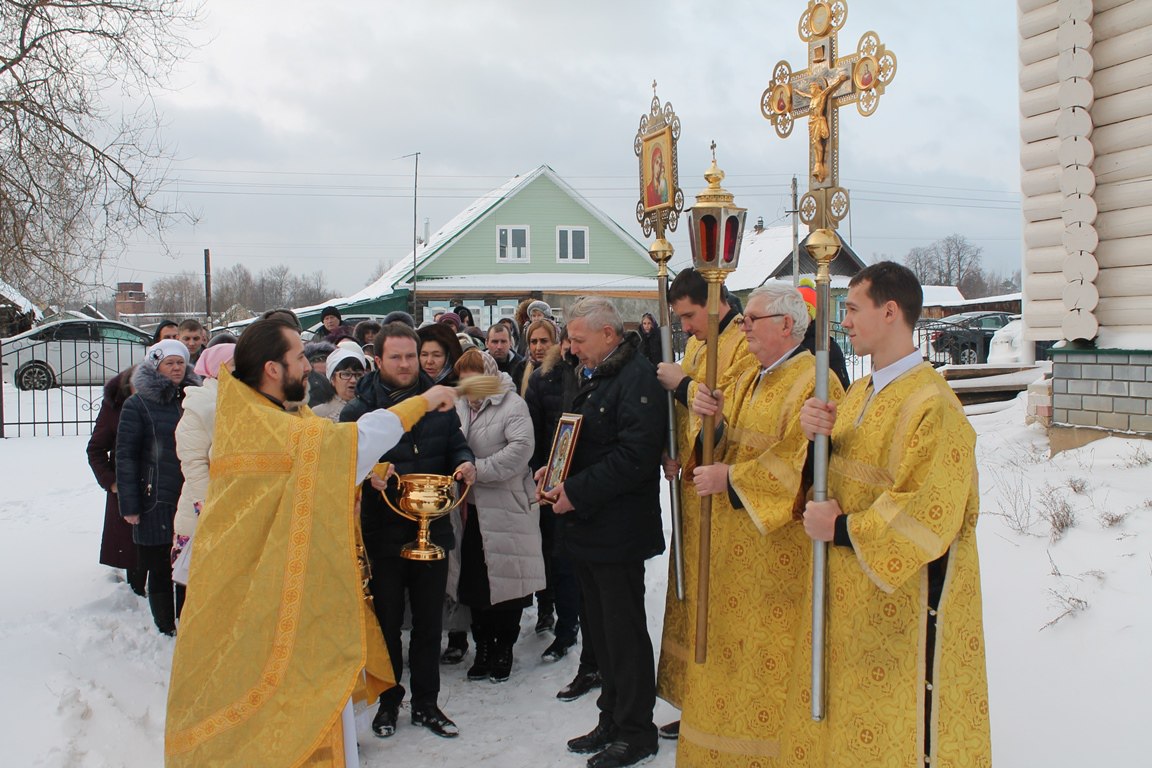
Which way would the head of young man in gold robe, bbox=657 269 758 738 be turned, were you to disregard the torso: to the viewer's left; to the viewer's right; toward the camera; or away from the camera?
to the viewer's left

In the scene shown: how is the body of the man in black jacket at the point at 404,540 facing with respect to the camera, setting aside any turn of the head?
toward the camera

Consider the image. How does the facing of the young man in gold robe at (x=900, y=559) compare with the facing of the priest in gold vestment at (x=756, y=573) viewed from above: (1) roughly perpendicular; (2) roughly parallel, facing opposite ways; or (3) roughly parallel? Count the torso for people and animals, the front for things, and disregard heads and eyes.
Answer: roughly parallel

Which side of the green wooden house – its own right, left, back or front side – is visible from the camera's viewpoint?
front

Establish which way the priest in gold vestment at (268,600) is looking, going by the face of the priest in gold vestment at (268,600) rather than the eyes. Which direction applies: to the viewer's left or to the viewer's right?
to the viewer's right

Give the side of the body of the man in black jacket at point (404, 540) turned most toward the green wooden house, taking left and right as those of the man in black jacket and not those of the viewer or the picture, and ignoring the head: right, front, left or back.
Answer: back

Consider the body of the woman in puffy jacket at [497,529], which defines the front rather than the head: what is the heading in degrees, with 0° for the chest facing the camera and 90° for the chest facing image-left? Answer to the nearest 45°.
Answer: approximately 45°

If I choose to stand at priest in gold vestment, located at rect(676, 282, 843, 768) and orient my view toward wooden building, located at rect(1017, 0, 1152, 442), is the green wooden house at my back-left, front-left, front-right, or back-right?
front-left

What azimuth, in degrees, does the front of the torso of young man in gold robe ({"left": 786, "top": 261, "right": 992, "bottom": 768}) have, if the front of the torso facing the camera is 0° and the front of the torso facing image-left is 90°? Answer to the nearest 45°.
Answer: approximately 90°

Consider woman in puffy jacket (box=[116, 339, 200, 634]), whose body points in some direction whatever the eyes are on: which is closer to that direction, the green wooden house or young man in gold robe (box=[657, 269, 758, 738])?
the young man in gold robe

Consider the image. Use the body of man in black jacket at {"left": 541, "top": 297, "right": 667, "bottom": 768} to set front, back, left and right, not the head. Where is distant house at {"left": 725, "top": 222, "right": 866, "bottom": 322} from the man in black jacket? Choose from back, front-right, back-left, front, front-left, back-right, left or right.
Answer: right

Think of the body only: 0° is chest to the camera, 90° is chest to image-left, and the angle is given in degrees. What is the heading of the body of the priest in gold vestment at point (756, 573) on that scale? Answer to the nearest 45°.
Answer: approximately 90°
